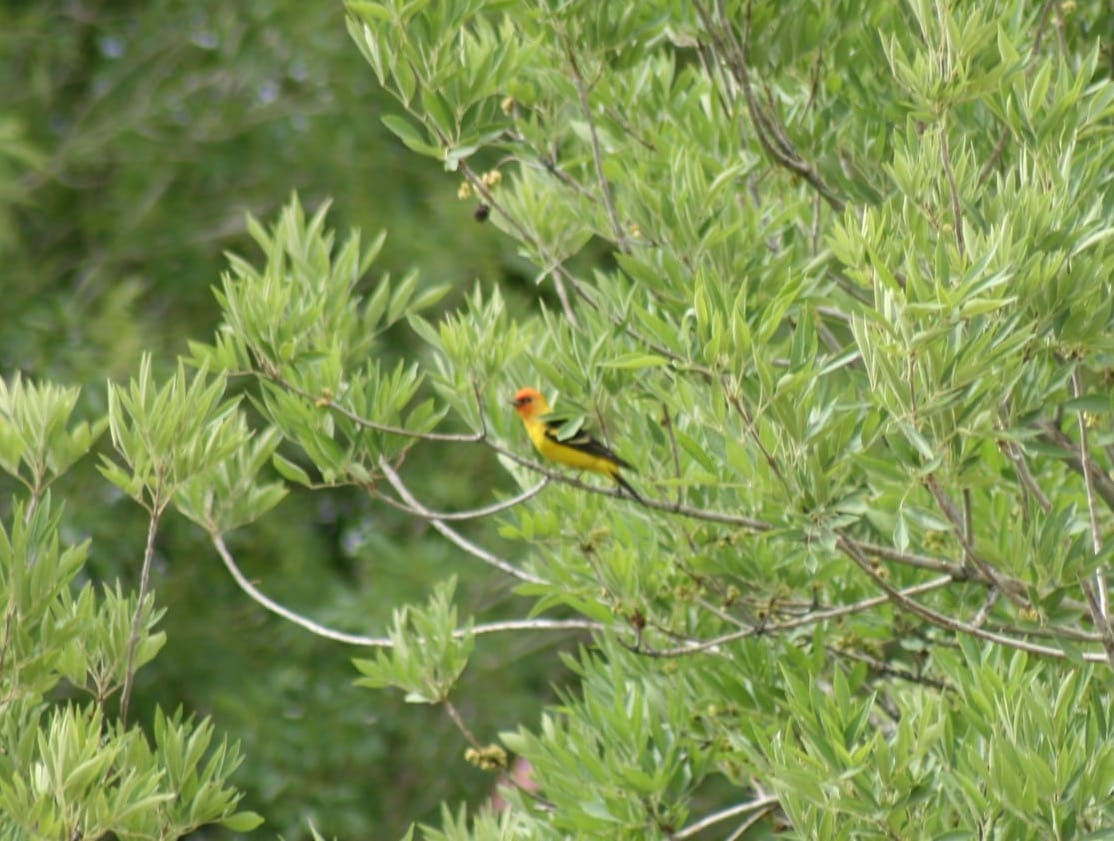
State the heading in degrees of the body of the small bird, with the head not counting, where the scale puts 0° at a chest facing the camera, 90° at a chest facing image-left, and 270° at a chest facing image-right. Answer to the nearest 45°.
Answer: approximately 90°
